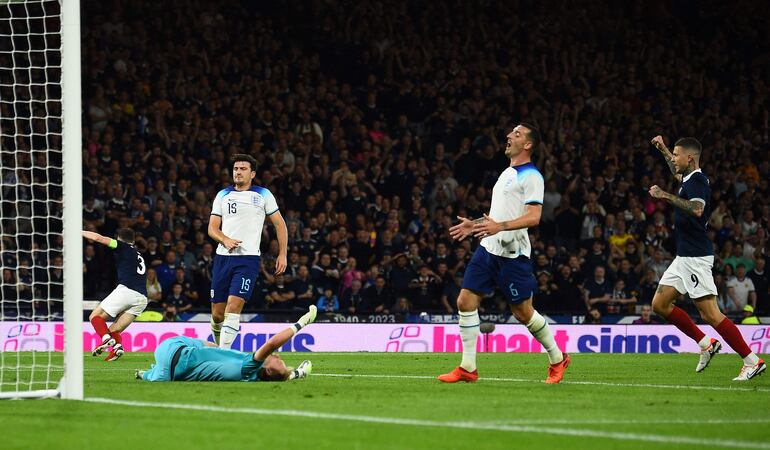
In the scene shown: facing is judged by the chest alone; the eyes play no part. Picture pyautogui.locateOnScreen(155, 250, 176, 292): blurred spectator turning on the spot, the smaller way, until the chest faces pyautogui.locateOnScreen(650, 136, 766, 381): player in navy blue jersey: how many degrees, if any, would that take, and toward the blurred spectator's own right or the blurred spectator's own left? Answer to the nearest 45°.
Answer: approximately 45° to the blurred spectator's own left

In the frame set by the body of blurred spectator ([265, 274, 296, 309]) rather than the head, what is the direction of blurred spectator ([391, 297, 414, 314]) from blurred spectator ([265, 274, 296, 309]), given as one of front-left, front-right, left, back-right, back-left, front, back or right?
left

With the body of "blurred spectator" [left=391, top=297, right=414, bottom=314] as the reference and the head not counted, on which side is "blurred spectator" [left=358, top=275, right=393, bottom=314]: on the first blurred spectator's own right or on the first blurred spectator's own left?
on the first blurred spectator's own right

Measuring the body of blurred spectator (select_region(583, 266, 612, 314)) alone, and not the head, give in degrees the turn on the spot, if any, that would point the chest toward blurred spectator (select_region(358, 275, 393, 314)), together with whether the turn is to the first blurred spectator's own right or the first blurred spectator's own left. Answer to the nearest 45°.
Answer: approximately 90° to the first blurred spectator's own right

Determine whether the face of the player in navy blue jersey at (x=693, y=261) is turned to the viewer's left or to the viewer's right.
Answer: to the viewer's left

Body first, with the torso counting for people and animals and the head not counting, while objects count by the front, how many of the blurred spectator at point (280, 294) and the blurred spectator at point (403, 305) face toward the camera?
2

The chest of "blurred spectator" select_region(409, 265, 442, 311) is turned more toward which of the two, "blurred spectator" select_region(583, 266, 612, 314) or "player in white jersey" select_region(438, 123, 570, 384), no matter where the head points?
the player in white jersey

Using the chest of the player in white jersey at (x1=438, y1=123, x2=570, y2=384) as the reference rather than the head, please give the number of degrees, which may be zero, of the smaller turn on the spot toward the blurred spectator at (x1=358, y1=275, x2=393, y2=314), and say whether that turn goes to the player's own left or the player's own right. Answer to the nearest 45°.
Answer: approximately 135° to the player's own right

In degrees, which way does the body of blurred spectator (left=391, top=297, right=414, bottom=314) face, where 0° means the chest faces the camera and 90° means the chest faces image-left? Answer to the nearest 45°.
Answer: approximately 0°

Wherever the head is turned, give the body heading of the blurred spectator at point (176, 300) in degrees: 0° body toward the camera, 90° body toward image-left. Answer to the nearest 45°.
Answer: approximately 0°

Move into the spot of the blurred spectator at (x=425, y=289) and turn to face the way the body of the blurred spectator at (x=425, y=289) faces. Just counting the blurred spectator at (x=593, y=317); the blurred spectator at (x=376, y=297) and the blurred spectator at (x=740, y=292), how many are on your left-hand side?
2
